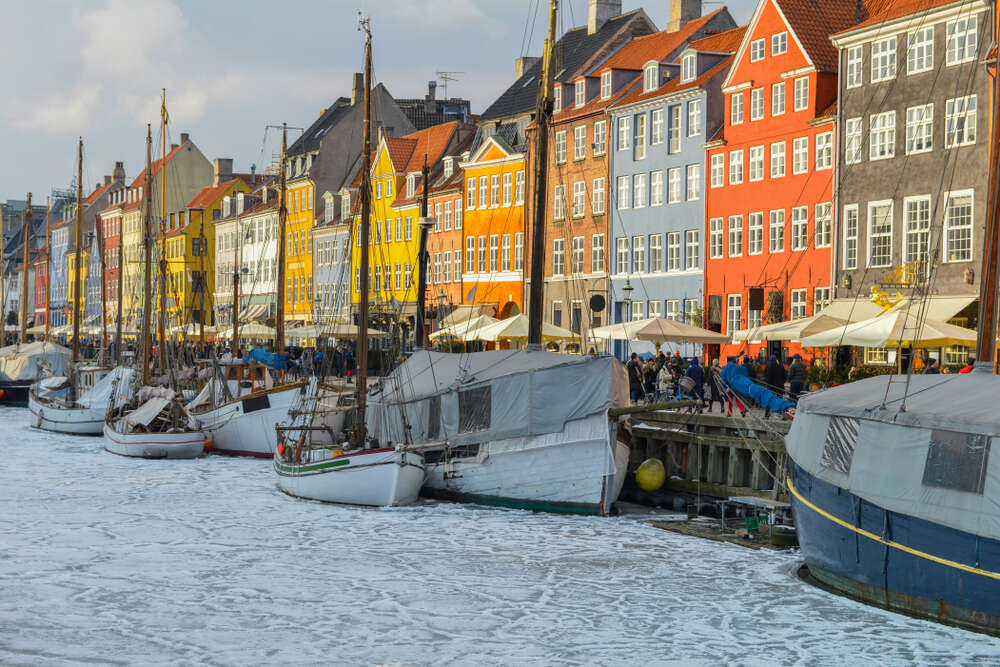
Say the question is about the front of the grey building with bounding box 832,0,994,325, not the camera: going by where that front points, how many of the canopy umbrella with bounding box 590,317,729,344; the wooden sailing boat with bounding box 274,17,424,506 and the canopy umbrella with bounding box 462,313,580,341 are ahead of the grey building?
3

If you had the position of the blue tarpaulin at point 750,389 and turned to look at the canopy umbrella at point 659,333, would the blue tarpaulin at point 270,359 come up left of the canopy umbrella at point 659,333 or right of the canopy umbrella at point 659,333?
left

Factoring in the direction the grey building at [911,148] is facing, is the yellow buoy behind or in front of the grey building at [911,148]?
in front

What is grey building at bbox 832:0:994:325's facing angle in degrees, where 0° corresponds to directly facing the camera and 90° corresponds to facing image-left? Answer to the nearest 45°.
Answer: approximately 45°

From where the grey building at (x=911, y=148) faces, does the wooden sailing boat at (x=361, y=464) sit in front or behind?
in front

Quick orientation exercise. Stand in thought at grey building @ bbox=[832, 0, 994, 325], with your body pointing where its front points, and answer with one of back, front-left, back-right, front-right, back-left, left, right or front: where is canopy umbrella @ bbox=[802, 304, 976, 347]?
front-left

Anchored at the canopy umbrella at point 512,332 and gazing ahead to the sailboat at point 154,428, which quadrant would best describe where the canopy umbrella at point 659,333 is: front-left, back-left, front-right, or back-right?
back-left

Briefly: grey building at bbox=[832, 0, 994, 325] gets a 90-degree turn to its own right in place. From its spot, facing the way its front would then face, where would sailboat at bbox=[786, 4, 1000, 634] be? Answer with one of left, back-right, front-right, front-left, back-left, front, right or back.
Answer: back-left
